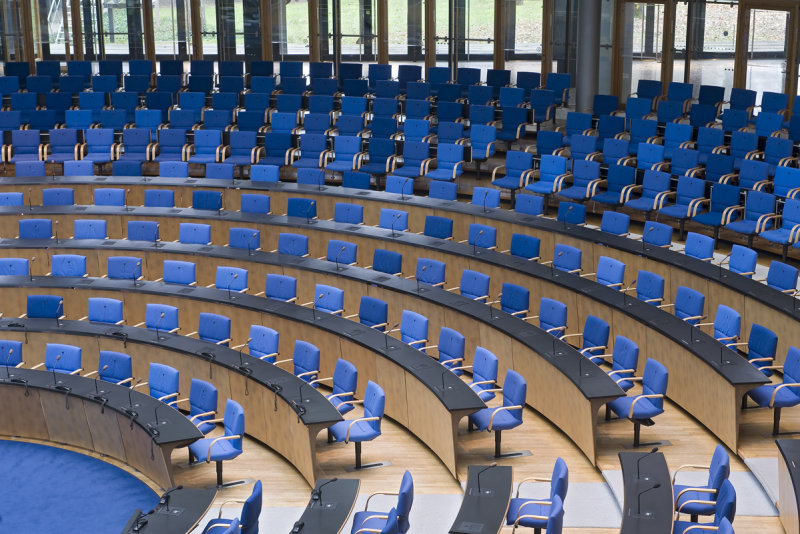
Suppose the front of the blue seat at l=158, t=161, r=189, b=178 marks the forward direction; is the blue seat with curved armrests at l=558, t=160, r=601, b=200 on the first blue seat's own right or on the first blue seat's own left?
on the first blue seat's own left

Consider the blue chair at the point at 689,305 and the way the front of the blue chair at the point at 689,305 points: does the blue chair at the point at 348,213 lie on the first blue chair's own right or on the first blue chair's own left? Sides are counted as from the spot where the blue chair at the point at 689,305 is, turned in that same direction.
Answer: on the first blue chair's own right

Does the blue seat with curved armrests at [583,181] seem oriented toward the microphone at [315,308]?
yes

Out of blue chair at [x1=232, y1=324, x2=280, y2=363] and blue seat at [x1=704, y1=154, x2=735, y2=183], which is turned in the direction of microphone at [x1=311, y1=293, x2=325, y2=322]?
the blue seat

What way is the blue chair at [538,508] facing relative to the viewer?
to the viewer's left

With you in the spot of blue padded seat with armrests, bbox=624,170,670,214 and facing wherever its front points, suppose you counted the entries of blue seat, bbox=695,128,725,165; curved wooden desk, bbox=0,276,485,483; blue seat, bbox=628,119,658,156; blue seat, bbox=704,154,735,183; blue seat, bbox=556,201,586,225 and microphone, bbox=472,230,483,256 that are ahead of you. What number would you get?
3

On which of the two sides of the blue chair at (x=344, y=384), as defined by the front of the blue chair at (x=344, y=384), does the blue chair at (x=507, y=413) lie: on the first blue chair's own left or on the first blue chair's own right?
on the first blue chair's own left

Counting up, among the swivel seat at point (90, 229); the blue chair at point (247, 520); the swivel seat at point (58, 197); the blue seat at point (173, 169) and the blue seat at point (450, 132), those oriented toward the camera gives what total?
4

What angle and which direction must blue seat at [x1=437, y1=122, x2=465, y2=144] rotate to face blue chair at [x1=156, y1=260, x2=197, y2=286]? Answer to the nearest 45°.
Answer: approximately 45° to its right

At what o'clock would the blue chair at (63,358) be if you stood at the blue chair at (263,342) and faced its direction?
the blue chair at (63,358) is roughly at 2 o'clock from the blue chair at (263,342).
